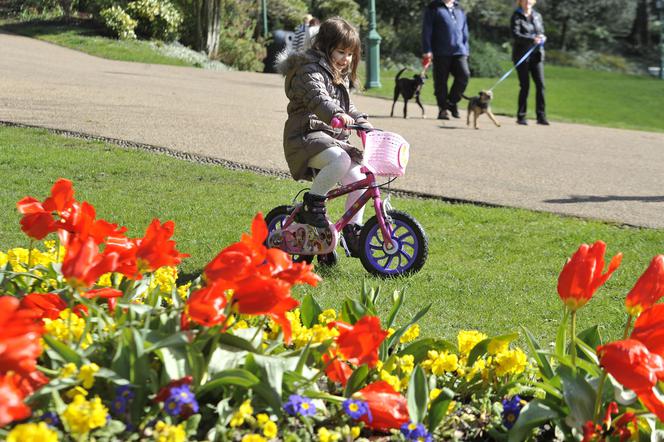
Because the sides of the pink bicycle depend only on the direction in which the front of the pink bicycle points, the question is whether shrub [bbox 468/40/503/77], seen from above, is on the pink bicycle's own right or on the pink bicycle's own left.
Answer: on the pink bicycle's own left

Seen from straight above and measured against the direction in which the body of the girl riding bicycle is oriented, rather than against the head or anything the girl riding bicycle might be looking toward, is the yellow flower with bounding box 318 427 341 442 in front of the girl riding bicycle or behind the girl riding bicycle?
in front

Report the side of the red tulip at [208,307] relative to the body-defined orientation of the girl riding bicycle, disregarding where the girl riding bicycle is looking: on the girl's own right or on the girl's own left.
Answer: on the girl's own right

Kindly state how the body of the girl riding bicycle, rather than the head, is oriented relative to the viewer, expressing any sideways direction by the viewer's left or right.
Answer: facing the viewer and to the right of the viewer

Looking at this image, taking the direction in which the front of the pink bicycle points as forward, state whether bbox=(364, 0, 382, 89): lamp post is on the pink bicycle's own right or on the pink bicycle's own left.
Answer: on the pink bicycle's own left

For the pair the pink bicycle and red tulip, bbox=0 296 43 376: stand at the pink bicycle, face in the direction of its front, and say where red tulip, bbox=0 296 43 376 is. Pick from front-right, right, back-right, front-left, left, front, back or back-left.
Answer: front-right

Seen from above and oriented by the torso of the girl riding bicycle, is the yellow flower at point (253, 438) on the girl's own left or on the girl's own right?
on the girl's own right

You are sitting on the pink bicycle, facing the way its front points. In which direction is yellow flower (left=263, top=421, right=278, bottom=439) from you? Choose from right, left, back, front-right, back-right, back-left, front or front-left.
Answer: front-right

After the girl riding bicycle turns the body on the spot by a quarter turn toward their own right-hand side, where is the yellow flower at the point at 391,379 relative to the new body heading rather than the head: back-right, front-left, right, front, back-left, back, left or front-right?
front-left

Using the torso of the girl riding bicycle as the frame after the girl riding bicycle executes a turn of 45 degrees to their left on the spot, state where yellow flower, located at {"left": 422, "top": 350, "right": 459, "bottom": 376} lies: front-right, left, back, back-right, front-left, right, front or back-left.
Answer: right

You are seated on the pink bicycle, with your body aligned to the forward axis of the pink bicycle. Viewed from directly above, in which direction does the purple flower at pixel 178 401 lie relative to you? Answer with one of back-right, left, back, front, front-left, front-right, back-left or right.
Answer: front-right

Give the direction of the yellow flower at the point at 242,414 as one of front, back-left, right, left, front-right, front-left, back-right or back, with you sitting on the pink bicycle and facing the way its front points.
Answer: front-right

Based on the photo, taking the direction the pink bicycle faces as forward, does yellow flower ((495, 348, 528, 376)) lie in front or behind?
in front

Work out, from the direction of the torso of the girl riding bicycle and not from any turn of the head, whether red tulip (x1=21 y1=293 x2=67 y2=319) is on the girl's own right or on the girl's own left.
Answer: on the girl's own right
